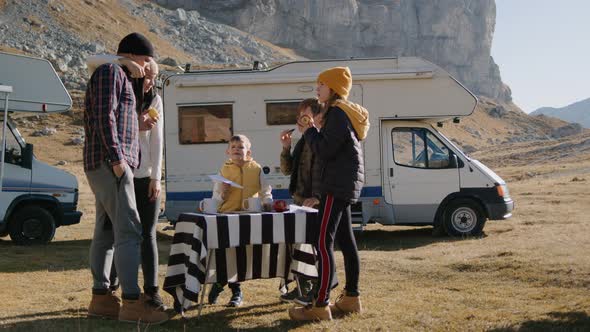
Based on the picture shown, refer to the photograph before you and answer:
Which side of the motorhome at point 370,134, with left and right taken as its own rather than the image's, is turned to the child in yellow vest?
right

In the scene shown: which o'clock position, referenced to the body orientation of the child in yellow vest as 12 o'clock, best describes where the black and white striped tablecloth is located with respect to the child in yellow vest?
The black and white striped tablecloth is roughly at 12 o'clock from the child in yellow vest.

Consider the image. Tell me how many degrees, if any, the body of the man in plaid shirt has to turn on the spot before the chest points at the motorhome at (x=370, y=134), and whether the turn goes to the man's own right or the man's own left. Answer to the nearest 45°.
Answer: approximately 45° to the man's own left

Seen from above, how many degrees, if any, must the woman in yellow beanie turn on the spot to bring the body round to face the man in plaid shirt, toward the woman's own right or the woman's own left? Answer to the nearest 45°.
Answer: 0° — they already face them

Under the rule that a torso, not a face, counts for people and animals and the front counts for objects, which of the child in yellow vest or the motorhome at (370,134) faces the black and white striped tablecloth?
the child in yellow vest

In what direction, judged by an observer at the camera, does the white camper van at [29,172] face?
facing to the right of the viewer

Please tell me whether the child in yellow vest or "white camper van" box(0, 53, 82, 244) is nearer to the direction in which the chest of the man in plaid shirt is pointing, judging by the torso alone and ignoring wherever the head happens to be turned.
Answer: the child in yellow vest

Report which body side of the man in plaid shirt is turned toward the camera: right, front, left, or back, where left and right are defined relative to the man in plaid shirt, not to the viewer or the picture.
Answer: right

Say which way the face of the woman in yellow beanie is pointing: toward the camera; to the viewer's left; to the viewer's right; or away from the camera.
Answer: to the viewer's left

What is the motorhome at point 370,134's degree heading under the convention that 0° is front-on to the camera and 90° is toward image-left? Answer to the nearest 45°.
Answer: approximately 270°

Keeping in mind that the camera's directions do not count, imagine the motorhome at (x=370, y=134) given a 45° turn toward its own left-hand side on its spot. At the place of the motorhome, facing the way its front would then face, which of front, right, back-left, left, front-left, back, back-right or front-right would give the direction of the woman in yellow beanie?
back-right

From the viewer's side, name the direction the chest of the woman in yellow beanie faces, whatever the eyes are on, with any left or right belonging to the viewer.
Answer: facing to the left of the viewer
